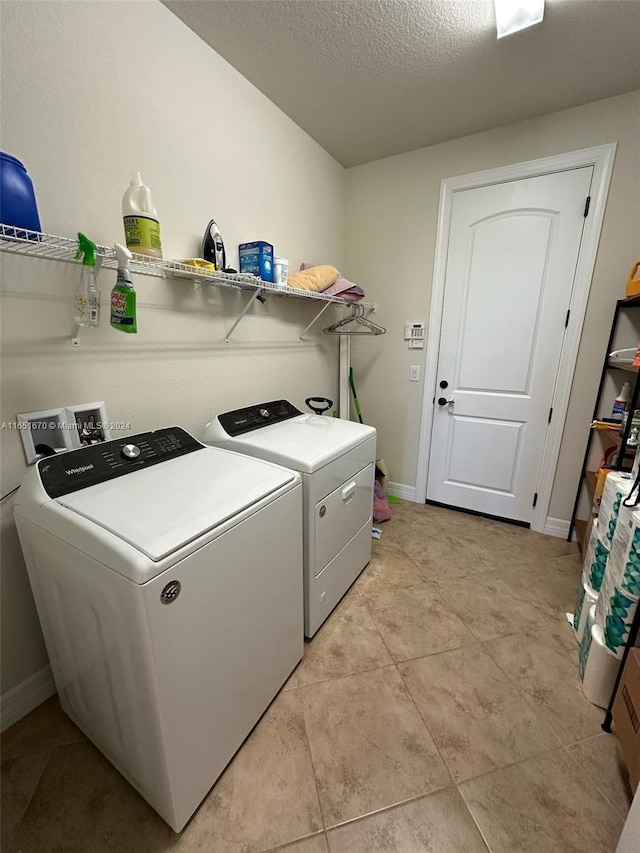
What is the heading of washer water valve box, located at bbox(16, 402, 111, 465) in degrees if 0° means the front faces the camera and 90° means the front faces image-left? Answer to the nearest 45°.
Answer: approximately 315°

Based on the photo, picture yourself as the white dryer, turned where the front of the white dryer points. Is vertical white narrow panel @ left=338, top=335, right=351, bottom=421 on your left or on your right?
on your left

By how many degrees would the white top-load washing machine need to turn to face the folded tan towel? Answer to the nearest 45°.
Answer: approximately 90° to its left

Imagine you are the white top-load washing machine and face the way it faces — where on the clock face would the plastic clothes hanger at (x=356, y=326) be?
The plastic clothes hanger is roughly at 9 o'clock from the white top-load washing machine.

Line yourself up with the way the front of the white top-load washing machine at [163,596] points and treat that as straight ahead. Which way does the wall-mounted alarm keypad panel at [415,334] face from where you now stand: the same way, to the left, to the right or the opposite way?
to the right

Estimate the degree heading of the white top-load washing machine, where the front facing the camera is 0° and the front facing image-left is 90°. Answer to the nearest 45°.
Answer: approximately 315°

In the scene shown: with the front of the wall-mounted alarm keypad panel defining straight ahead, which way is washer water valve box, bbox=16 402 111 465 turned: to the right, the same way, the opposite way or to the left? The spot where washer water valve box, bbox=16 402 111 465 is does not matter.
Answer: to the left

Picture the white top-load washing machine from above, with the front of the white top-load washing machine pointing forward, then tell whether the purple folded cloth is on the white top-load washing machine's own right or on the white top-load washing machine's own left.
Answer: on the white top-load washing machine's own left
